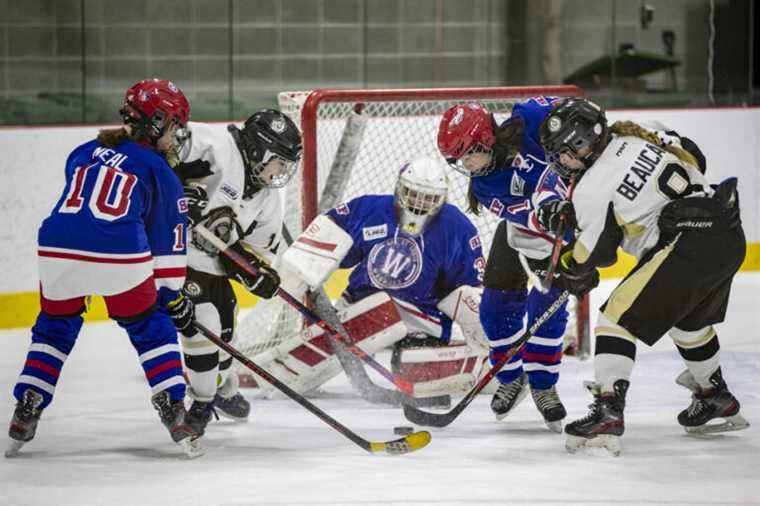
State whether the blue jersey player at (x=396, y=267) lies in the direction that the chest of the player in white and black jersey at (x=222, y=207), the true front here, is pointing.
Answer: no

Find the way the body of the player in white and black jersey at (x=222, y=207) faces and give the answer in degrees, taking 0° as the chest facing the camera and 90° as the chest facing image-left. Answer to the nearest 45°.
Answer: approximately 315°

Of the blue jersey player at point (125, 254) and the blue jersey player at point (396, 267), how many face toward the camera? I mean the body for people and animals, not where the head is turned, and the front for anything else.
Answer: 1

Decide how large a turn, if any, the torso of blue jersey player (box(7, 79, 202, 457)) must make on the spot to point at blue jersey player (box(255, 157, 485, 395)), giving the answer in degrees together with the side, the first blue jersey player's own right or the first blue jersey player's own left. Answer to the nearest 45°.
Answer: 0° — they already face them

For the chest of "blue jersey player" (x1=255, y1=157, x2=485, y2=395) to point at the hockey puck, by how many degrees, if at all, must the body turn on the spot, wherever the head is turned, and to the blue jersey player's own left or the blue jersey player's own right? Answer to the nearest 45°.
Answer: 0° — they already face it

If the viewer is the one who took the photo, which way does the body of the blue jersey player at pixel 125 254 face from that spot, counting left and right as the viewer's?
facing away from the viewer and to the right of the viewer

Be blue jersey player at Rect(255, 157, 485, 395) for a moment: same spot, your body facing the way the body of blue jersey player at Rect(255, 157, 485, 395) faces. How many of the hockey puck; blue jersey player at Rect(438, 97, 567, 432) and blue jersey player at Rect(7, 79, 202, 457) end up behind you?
0

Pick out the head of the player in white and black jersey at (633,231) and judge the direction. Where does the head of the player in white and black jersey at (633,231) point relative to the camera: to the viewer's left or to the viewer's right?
to the viewer's left

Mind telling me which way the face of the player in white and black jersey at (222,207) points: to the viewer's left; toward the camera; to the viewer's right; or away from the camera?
to the viewer's right

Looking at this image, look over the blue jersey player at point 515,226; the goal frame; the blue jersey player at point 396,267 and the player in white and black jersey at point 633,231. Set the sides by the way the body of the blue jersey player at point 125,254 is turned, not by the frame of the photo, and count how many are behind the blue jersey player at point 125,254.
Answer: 0

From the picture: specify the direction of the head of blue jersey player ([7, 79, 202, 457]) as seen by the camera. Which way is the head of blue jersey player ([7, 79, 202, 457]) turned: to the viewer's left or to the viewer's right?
to the viewer's right

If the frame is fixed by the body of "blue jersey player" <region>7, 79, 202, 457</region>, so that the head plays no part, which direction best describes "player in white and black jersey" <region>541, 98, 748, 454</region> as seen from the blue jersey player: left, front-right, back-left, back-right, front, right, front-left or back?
front-right

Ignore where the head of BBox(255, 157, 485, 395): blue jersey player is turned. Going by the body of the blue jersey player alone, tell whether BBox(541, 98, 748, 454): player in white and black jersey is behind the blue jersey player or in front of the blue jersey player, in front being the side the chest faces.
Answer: in front

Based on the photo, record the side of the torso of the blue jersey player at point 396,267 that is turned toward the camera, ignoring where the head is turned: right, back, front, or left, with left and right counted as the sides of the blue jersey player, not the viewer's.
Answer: front
